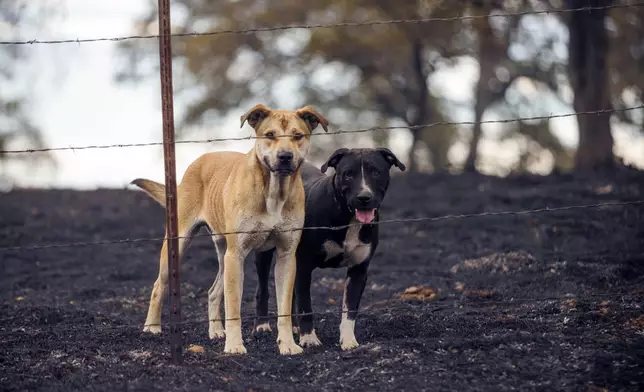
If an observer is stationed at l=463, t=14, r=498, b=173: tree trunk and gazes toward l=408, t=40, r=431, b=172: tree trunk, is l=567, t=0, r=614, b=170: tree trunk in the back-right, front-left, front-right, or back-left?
back-left

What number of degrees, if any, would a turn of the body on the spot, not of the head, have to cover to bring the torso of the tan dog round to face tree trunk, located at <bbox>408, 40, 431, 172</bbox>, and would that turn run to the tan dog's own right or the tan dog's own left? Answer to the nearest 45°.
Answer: approximately 135° to the tan dog's own left

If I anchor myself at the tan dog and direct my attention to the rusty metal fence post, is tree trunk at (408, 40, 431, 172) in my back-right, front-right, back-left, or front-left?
back-right

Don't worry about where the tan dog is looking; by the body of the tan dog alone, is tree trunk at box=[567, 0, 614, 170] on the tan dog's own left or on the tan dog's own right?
on the tan dog's own left

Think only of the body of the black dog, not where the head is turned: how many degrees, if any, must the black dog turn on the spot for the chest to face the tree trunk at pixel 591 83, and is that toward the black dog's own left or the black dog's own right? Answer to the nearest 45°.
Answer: approximately 90° to the black dog's own left

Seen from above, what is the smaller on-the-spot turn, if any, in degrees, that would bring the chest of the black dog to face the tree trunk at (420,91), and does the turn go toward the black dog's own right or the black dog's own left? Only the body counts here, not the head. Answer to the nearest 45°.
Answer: approximately 135° to the black dog's own left

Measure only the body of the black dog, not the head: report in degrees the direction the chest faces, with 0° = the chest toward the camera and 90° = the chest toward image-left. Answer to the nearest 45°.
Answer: approximately 315°

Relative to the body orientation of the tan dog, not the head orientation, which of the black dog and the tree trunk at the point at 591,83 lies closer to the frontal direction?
the black dog
